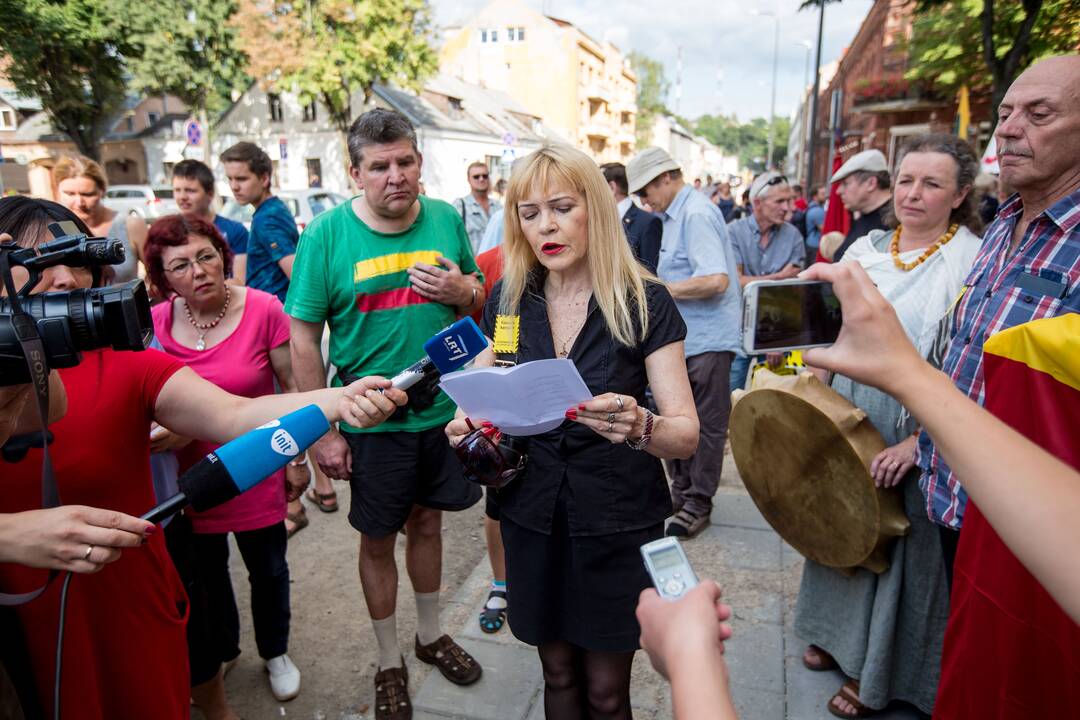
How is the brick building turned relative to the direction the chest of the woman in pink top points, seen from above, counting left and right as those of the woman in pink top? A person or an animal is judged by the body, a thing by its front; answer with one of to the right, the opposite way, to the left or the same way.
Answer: to the right

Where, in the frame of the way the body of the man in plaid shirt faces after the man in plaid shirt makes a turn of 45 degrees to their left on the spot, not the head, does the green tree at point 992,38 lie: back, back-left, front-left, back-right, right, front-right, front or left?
back

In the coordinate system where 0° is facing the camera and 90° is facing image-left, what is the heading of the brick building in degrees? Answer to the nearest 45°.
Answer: approximately 45°

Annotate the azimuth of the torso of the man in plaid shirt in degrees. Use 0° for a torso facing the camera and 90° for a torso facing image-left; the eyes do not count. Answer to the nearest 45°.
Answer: approximately 45°

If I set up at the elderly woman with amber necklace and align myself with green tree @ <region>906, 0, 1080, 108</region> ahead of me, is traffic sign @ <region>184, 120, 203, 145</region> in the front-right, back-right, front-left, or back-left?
front-left

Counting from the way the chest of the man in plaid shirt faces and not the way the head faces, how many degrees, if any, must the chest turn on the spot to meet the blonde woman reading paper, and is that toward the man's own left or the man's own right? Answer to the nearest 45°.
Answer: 0° — they already face them

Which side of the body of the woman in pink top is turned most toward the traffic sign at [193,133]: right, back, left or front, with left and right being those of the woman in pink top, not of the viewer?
back

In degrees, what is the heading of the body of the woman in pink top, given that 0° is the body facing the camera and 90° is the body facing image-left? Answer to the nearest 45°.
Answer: approximately 0°

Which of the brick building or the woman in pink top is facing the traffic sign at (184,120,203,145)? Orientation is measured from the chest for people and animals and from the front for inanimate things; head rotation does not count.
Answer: the brick building

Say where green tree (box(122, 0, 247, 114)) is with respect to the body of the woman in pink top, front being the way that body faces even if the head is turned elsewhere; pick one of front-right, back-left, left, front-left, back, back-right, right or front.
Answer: back

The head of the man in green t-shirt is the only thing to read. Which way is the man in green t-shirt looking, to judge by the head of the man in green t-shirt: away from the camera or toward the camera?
toward the camera

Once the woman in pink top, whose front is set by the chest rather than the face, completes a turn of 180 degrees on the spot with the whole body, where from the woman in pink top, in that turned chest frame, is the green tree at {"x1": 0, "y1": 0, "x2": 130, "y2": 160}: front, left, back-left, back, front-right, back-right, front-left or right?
front

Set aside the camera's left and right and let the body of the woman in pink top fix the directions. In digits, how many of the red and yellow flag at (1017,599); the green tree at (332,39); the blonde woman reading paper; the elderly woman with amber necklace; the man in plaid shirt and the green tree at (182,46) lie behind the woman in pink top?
2

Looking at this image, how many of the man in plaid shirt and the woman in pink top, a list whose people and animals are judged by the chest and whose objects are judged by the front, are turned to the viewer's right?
0

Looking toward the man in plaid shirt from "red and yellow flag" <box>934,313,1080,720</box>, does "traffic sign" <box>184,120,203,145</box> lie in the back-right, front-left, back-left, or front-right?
front-left

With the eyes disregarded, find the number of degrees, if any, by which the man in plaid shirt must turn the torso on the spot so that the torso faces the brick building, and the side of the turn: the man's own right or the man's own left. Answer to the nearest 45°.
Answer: approximately 135° to the man's own right

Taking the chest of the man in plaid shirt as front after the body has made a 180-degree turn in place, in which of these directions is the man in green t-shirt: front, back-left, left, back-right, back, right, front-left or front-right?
back-left

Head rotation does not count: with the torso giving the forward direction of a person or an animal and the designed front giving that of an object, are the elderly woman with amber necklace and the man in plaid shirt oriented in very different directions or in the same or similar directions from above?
same or similar directions
